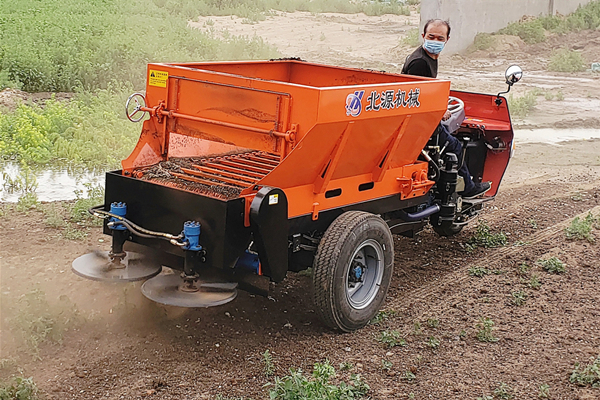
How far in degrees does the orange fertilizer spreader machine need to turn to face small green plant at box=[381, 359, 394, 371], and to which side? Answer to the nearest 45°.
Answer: approximately 90° to its right

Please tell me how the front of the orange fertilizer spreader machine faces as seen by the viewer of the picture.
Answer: facing away from the viewer and to the right of the viewer

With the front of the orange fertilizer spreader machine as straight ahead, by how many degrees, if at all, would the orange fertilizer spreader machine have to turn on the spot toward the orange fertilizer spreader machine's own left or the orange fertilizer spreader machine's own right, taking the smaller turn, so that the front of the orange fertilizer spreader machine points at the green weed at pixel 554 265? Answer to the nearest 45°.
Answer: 0° — it already faces it

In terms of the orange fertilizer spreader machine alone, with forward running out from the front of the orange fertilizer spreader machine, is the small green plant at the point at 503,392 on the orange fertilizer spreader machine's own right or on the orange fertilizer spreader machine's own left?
on the orange fertilizer spreader machine's own right

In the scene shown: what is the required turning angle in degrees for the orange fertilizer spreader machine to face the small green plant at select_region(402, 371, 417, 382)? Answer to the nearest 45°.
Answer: approximately 90° to its right

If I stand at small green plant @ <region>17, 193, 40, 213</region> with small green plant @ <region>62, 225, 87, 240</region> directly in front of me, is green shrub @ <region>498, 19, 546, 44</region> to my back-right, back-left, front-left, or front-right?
back-left

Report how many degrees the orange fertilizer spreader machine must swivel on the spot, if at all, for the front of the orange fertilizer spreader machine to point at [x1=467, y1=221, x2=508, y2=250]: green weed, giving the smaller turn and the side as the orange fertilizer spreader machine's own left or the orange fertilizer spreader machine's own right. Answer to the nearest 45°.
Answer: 0° — it already faces it

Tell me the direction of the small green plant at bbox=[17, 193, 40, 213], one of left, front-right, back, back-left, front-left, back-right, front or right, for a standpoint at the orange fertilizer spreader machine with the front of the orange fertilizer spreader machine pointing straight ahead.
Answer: left

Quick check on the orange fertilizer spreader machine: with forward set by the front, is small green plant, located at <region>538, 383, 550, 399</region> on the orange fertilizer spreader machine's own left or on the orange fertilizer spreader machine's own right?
on the orange fertilizer spreader machine's own right
